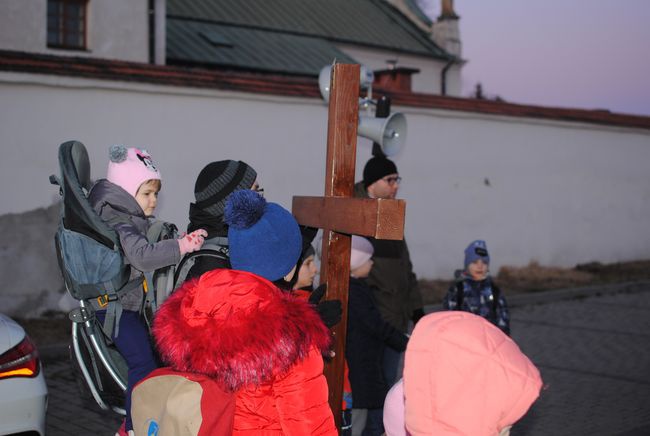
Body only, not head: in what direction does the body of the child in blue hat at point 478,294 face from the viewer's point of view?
toward the camera

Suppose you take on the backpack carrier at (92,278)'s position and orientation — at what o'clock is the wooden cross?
The wooden cross is roughly at 1 o'clock from the backpack carrier.

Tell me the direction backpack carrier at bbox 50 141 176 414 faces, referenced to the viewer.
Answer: facing to the right of the viewer

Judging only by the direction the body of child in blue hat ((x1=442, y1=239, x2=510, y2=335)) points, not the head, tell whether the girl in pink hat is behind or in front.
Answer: in front

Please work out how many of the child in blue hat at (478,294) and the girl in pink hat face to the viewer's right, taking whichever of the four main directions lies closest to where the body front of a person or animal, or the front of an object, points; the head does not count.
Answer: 1

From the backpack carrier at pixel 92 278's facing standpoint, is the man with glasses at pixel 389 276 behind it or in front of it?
in front

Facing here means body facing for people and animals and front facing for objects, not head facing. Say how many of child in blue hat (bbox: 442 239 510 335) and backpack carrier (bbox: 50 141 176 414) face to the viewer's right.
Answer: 1

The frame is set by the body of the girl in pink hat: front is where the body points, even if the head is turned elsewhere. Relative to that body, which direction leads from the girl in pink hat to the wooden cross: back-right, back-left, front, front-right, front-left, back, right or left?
front-right

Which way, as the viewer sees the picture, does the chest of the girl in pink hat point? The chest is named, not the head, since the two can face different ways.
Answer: to the viewer's right

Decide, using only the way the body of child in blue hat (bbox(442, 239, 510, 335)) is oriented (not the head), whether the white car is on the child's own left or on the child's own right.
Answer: on the child's own right

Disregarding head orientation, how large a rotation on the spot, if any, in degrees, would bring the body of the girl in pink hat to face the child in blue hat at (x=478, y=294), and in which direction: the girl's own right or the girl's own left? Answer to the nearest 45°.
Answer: approximately 45° to the girl's own left

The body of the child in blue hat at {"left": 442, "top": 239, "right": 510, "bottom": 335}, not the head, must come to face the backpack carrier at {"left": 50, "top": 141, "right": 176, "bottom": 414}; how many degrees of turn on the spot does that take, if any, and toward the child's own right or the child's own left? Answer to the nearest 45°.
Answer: approximately 45° to the child's own right

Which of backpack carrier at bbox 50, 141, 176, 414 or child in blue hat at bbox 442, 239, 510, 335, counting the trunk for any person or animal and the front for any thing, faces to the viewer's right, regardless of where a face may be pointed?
the backpack carrier

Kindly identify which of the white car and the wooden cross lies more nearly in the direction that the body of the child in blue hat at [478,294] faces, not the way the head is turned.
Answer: the wooden cross
